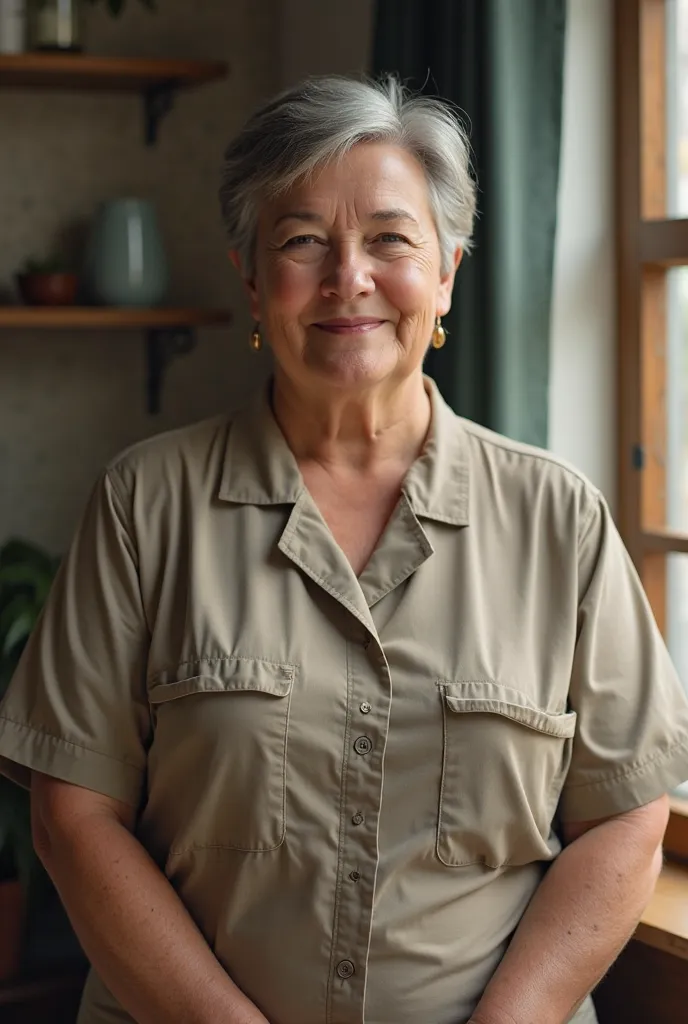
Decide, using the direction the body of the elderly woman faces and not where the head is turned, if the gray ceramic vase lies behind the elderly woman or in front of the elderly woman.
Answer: behind

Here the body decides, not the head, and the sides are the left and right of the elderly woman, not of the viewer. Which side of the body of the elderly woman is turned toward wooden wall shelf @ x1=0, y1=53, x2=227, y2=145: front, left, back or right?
back

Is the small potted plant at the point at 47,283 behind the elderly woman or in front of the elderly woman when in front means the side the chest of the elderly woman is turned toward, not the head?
behind

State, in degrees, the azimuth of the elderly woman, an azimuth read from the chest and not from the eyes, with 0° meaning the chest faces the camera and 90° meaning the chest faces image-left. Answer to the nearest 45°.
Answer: approximately 0°

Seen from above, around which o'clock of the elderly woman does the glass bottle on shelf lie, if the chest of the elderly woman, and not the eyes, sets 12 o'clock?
The glass bottle on shelf is roughly at 5 o'clock from the elderly woman.

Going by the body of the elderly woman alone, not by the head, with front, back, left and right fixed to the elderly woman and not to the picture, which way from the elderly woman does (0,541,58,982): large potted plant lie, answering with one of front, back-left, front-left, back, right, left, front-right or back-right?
back-right
